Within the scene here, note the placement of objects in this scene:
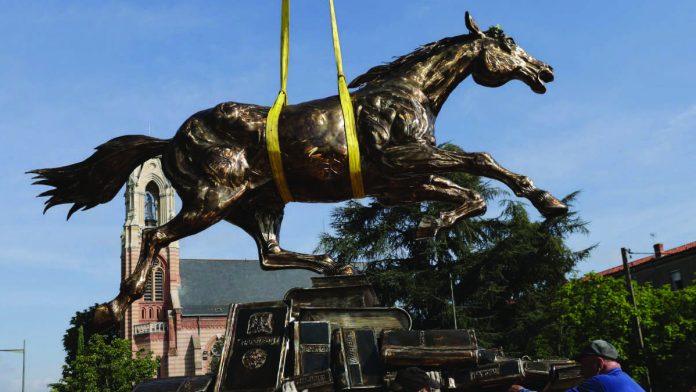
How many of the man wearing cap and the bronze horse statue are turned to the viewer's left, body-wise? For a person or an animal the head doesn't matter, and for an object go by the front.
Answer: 1

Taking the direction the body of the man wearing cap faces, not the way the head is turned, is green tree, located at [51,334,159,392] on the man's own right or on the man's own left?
on the man's own right

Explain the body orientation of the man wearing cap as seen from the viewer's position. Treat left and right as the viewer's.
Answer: facing to the left of the viewer

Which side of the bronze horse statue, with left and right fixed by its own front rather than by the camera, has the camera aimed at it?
right

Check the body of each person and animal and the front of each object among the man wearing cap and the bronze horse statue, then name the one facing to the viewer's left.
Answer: the man wearing cap

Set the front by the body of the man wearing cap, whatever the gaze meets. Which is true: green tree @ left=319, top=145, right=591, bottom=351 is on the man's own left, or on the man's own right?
on the man's own right

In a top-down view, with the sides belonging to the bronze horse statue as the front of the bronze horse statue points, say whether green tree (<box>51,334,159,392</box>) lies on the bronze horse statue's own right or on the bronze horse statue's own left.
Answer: on the bronze horse statue's own left

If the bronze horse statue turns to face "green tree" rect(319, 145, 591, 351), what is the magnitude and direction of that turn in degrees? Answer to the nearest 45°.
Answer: approximately 90° to its left

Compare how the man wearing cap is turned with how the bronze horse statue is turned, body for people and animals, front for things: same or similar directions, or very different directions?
very different directions

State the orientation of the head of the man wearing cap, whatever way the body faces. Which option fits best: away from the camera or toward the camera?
away from the camera
